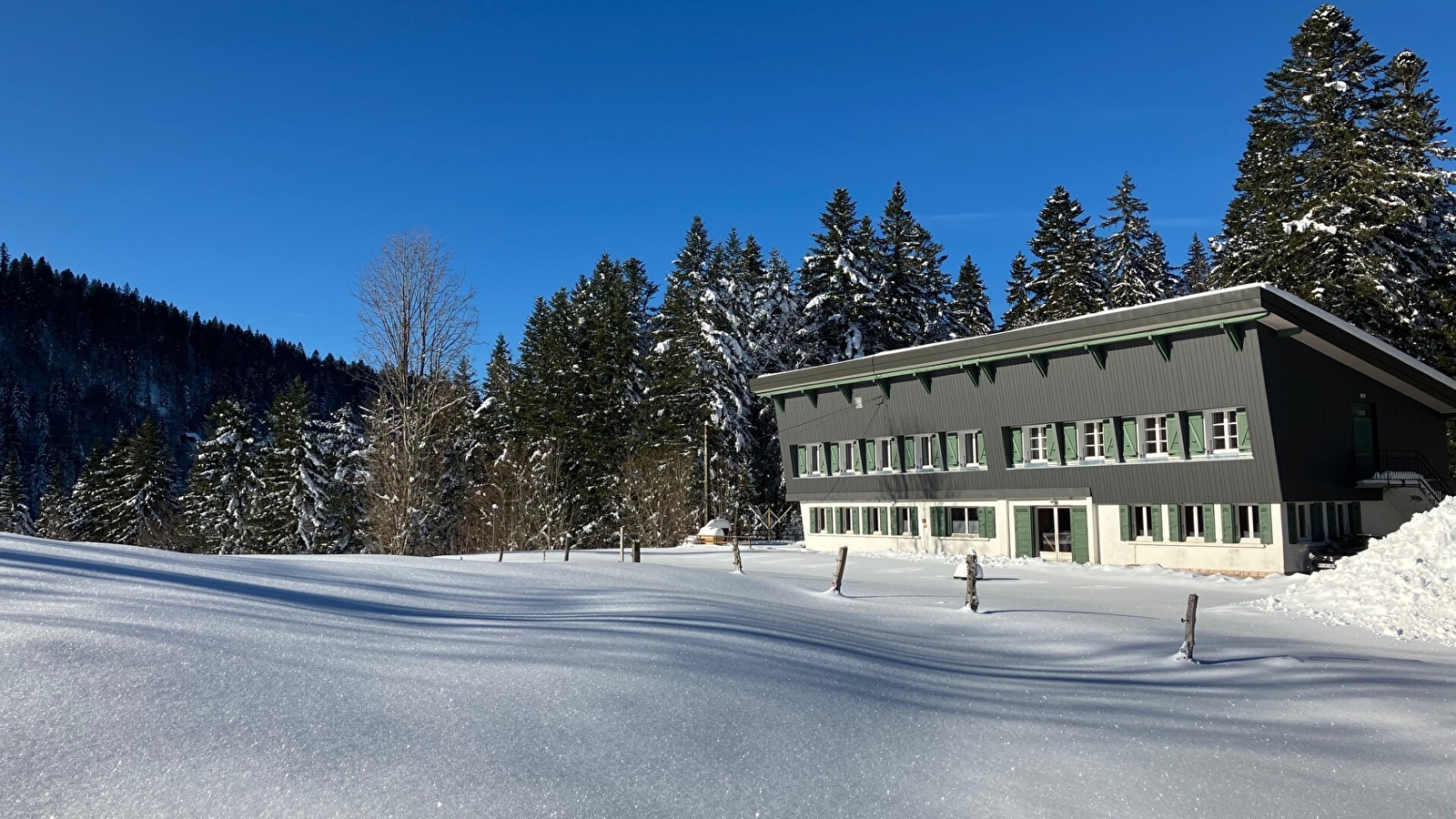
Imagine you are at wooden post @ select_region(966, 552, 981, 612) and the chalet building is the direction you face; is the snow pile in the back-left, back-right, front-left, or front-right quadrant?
front-right

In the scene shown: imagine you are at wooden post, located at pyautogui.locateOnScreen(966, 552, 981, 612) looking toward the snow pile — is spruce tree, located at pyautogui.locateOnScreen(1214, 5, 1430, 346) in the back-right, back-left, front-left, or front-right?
front-left

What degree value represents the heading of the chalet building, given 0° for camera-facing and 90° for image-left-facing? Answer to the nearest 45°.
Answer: approximately 45°

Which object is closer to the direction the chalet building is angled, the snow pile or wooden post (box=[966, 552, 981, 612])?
the wooden post

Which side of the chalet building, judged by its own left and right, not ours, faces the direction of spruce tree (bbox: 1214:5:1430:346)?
back

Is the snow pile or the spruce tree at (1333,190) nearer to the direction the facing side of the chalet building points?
the snow pile

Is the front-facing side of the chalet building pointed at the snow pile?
no

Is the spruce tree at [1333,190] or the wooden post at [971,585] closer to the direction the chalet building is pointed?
the wooden post

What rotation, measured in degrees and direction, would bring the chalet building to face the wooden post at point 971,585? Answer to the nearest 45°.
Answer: approximately 45° to its left
